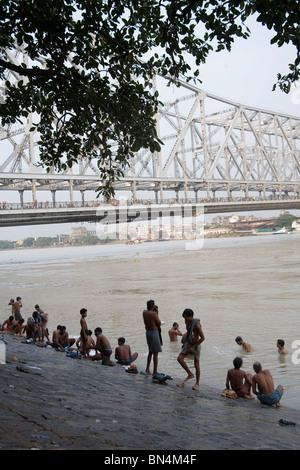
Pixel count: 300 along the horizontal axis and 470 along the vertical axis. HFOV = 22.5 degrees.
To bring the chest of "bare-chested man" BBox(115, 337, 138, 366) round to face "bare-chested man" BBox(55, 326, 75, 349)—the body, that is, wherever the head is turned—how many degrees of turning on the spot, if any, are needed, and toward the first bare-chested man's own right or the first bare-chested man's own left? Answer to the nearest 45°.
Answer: approximately 90° to the first bare-chested man's own left

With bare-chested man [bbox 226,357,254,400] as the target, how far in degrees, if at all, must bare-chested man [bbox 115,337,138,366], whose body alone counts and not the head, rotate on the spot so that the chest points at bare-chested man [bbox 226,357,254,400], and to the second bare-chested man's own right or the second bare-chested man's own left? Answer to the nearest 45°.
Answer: approximately 90° to the second bare-chested man's own right

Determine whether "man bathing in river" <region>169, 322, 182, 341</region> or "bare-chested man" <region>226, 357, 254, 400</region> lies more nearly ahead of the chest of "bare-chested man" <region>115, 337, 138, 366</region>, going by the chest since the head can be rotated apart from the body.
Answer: the man bathing in river

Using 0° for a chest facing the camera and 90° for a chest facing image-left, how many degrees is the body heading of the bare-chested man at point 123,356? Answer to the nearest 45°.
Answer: approximately 225°

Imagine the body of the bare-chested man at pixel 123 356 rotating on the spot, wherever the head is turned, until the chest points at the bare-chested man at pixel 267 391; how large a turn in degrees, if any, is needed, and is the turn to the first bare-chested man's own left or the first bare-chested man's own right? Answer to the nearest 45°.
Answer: approximately 90° to the first bare-chested man's own right

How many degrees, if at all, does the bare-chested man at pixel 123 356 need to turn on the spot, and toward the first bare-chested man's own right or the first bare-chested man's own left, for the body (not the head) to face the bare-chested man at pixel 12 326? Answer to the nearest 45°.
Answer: approximately 90° to the first bare-chested man's own left

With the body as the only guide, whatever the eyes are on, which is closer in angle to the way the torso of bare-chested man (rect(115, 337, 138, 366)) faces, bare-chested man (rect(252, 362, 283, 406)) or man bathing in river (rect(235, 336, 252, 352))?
the man bathing in river
